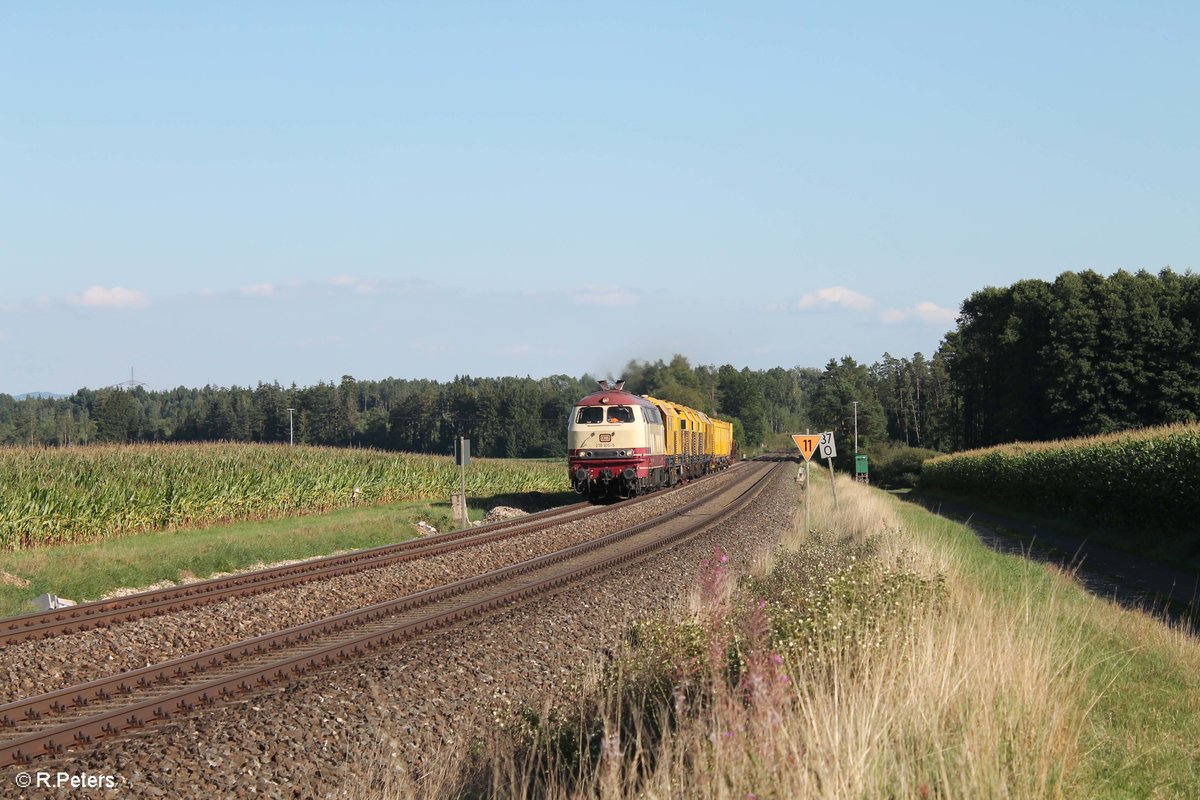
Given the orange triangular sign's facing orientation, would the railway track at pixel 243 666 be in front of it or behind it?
in front

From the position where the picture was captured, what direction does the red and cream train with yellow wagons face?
facing the viewer and to the left of the viewer

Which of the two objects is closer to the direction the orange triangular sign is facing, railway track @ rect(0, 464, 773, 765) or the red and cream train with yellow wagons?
the railway track

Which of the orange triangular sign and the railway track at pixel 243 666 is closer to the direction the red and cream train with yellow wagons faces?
the railway track

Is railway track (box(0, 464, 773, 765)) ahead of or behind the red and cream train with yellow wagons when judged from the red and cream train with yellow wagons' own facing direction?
ahead

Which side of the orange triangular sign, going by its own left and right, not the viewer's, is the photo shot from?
front

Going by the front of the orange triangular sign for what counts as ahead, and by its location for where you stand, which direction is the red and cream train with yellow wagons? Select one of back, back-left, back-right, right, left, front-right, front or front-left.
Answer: back-right

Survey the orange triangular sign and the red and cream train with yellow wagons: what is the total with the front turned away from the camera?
0
